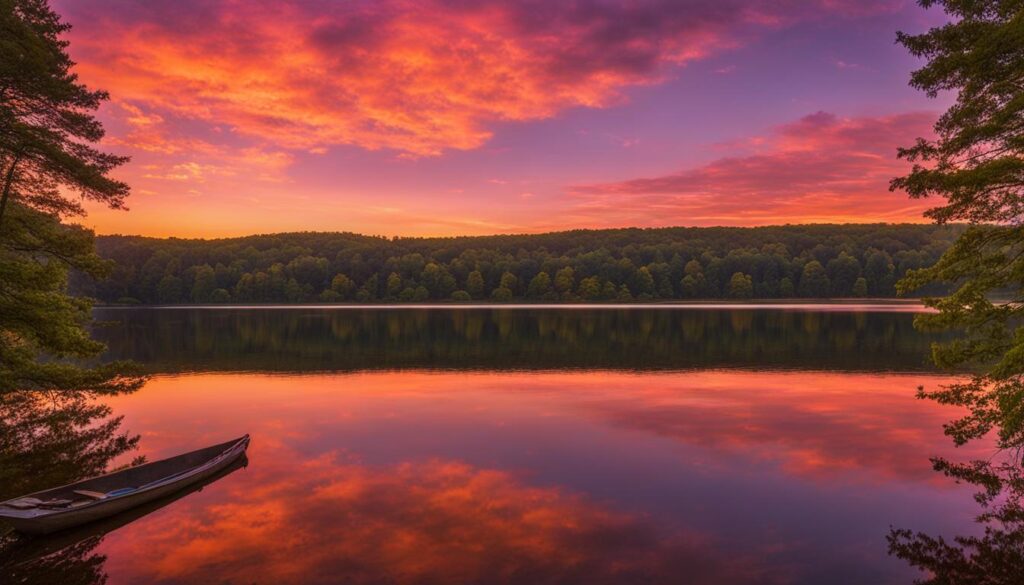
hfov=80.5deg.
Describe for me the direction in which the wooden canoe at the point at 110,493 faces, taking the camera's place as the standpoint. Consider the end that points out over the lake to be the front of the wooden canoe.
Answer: facing away from the viewer and to the right of the viewer
